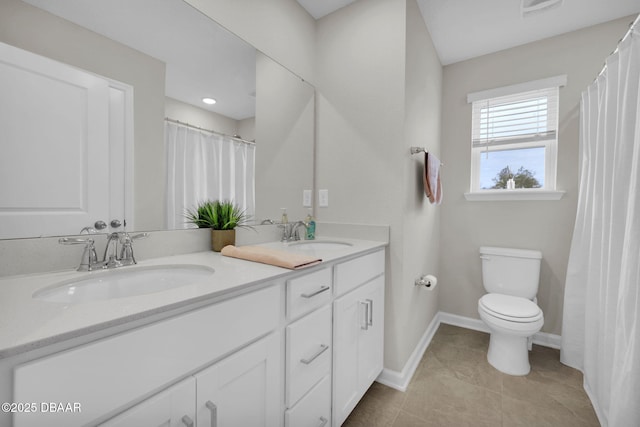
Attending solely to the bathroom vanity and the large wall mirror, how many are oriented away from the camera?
0

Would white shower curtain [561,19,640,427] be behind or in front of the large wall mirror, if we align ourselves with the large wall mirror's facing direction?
in front

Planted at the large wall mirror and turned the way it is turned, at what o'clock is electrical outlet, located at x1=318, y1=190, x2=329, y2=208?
The electrical outlet is roughly at 10 o'clock from the large wall mirror.

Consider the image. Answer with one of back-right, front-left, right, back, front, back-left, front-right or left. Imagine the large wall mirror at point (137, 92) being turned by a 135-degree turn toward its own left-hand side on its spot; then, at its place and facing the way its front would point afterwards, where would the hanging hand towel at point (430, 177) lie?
right

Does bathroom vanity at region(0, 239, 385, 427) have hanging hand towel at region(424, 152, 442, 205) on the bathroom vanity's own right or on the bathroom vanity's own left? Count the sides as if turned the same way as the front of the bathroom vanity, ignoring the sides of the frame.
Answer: on the bathroom vanity's own left

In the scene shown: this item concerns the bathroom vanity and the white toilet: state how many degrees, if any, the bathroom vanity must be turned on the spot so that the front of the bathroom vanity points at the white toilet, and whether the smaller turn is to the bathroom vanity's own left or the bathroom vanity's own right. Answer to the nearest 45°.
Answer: approximately 45° to the bathroom vanity's own left

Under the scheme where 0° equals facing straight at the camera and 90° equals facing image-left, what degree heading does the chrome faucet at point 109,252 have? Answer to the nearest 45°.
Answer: approximately 315°

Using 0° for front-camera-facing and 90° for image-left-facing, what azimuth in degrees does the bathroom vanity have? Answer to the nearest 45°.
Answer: approximately 315°
